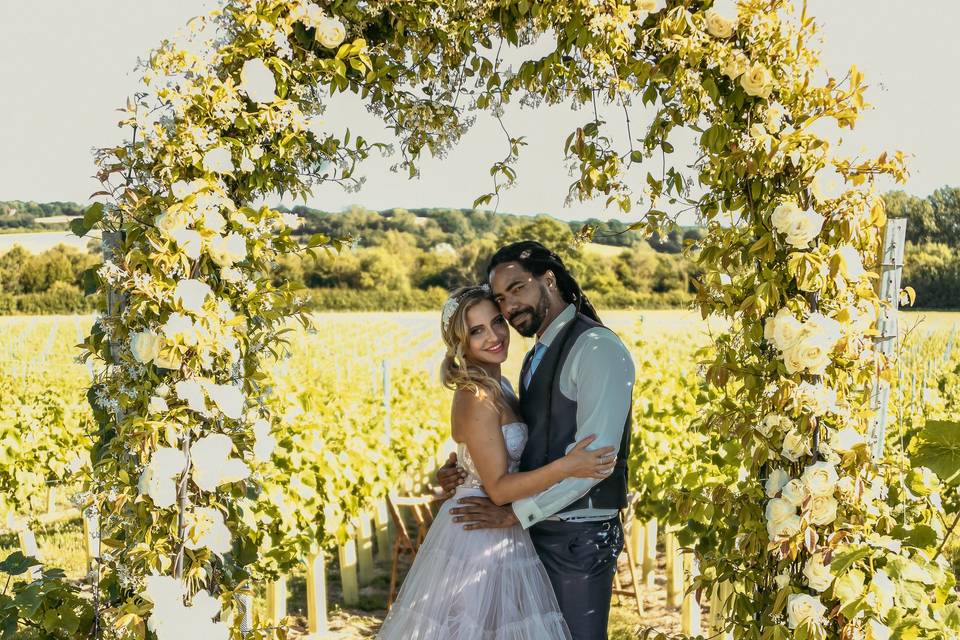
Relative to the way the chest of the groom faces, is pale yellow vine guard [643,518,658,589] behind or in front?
behind

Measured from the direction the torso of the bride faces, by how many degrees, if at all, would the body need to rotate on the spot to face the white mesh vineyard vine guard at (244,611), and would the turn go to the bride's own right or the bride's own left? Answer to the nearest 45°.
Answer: approximately 135° to the bride's own right

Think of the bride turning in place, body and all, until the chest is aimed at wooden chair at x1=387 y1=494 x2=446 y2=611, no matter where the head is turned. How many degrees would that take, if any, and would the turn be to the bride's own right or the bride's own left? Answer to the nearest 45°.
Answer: approximately 90° to the bride's own left

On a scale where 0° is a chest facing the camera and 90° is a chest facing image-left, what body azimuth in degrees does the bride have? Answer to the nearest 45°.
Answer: approximately 270°

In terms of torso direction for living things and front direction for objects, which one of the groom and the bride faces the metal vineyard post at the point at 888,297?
the bride

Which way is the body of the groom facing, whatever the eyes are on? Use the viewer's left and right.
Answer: facing the viewer and to the left of the viewer

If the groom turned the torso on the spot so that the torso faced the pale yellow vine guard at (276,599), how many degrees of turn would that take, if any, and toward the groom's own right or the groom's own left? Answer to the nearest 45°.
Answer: approximately 90° to the groom's own right
